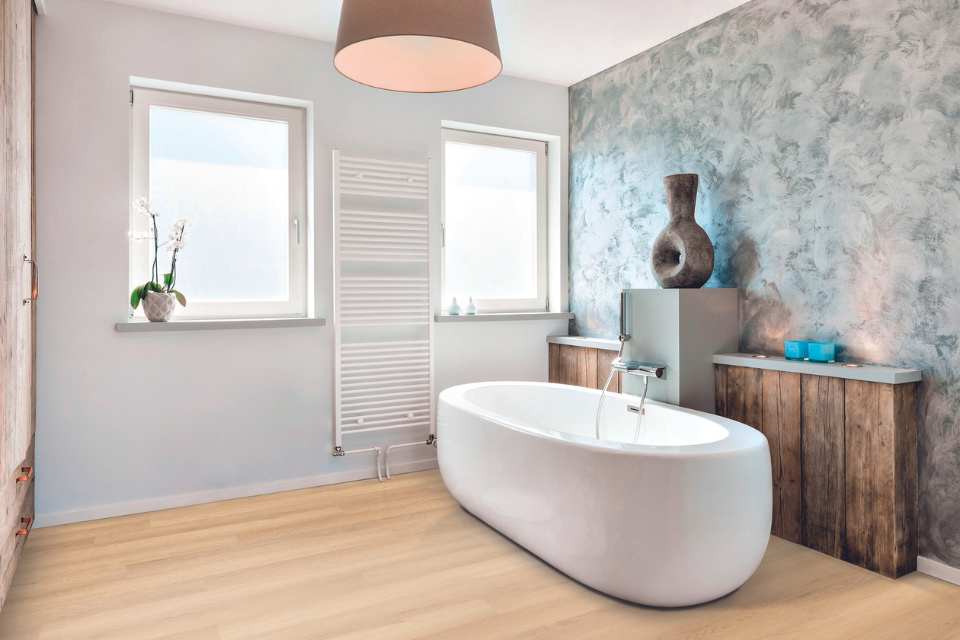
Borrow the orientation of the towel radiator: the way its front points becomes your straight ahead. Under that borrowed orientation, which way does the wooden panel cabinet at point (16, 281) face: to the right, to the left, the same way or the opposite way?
to the left

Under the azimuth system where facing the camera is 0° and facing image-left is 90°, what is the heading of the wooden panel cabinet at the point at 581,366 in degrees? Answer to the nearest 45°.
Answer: approximately 45°

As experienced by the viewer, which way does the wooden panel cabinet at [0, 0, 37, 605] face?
facing to the right of the viewer

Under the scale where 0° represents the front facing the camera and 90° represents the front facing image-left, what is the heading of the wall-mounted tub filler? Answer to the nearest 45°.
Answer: approximately 45°

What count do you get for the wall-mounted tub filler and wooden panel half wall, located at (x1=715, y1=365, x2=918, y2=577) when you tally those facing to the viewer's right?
0

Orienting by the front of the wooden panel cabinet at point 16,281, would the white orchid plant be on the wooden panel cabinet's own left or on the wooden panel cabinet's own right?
on the wooden panel cabinet's own left

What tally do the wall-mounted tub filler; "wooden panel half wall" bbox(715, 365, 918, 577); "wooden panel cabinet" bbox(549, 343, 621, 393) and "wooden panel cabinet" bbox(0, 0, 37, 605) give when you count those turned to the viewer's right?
1
